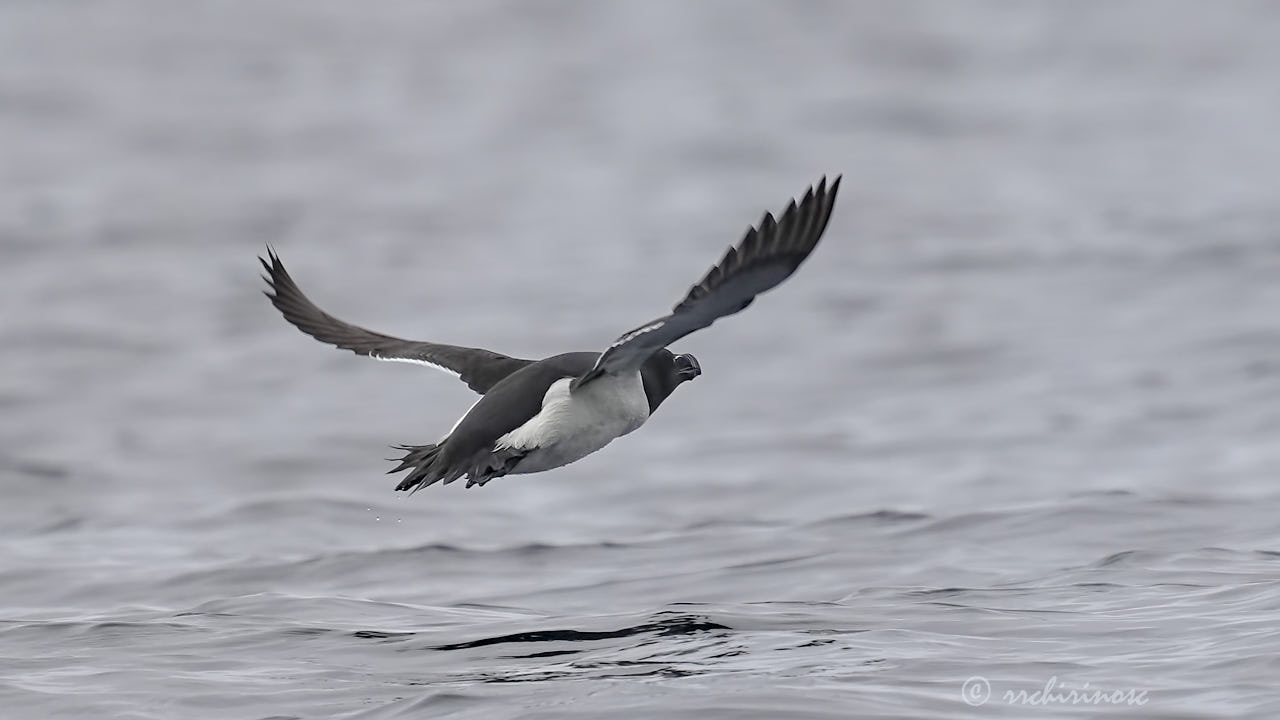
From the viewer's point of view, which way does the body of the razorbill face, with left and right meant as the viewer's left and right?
facing away from the viewer and to the right of the viewer
